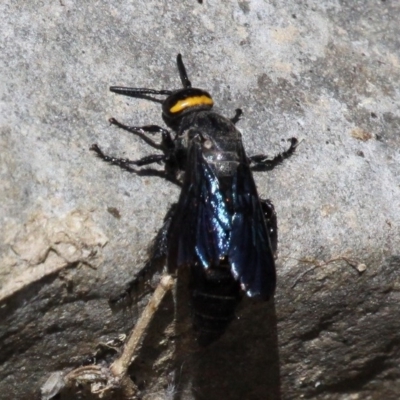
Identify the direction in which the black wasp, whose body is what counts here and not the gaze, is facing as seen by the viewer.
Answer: away from the camera
